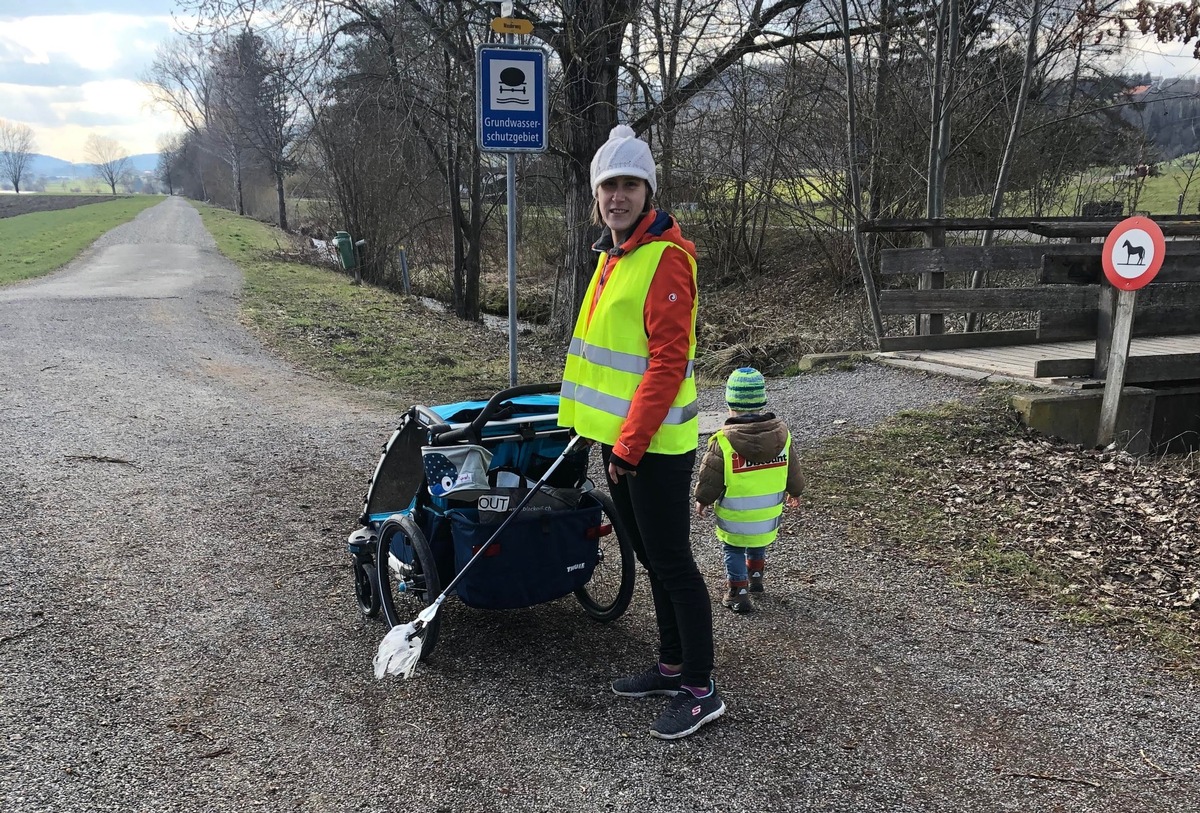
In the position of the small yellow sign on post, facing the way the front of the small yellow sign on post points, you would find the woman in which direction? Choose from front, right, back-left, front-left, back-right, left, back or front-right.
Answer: front

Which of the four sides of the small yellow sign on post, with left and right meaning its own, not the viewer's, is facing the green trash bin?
back

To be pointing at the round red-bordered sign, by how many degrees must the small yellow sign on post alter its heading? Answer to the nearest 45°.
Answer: approximately 90° to its left

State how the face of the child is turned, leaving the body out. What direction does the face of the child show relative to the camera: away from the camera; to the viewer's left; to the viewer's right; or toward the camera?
away from the camera

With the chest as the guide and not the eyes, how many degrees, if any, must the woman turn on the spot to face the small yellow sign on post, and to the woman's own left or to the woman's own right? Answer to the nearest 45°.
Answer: approximately 135° to the woman's own right

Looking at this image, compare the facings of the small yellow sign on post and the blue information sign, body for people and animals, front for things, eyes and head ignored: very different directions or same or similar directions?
same or similar directions

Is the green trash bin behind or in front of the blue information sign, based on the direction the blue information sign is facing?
behind

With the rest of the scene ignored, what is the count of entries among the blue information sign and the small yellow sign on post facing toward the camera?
2

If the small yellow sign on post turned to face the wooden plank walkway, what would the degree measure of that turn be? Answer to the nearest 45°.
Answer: approximately 90° to its left

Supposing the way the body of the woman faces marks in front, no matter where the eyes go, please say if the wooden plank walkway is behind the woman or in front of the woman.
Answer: behind

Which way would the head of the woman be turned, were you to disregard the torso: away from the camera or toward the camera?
toward the camera

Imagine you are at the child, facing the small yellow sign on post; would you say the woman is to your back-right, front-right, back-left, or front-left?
back-left

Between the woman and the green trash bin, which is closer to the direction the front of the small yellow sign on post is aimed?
the woman

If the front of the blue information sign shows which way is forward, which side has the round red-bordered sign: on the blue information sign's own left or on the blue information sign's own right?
on the blue information sign's own left

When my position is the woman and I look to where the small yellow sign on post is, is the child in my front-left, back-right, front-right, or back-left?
front-right

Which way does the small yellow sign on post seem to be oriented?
toward the camera
